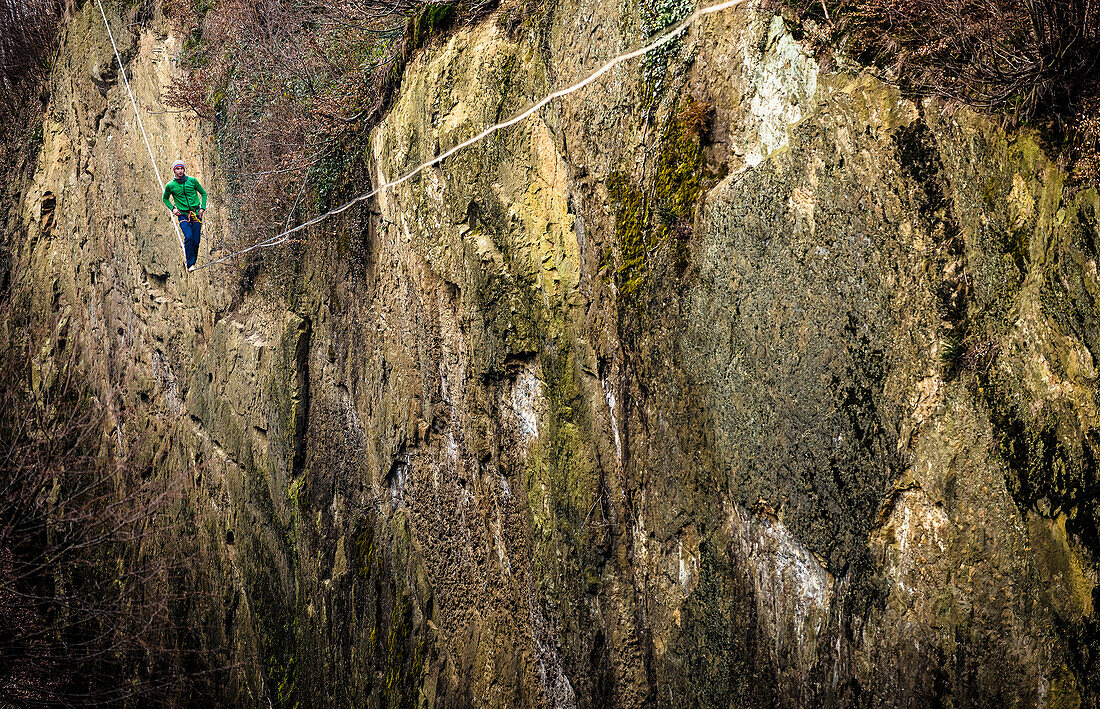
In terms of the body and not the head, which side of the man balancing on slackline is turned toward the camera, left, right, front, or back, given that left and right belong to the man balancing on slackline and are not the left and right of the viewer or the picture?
front

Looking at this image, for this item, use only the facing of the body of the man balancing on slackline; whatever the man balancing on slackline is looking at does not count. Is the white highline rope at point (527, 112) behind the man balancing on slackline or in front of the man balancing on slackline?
in front

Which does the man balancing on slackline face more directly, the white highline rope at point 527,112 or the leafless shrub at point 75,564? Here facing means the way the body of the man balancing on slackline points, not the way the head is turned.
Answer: the white highline rope

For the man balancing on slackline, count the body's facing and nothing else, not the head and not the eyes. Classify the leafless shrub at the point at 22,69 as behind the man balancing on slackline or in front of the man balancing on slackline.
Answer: behind

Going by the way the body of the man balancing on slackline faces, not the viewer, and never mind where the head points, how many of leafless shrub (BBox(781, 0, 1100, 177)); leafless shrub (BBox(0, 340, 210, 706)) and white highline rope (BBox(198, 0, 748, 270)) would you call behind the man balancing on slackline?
1
